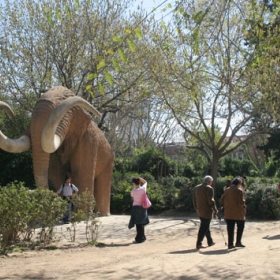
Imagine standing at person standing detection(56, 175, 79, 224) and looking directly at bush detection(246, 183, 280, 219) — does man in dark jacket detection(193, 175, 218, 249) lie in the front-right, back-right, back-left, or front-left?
front-right

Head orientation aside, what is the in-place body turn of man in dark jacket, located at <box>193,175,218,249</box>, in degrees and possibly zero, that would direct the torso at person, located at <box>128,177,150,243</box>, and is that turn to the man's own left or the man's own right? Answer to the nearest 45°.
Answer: approximately 135° to the man's own left

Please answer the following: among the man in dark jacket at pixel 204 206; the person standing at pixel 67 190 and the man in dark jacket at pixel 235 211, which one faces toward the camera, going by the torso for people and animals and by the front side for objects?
the person standing

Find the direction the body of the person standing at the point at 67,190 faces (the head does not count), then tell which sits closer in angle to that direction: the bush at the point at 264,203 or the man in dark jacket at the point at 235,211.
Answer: the man in dark jacket

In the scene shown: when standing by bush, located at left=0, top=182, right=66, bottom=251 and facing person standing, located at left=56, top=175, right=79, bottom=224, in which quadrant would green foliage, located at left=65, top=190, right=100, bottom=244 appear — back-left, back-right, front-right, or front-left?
front-right

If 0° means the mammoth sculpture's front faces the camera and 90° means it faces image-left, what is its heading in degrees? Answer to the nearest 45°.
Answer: approximately 45°

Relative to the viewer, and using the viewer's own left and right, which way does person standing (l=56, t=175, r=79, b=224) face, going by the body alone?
facing the viewer

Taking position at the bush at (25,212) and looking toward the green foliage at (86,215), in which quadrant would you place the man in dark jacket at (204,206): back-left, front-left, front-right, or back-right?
front-right

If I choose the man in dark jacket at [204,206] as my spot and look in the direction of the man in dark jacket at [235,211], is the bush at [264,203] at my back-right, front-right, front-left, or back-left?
front-left

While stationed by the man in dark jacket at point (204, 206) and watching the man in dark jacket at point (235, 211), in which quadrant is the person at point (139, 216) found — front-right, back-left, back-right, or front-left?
back-left

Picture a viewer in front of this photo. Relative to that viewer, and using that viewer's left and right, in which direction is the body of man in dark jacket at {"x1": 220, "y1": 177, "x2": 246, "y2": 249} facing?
facing away from the viewer and to the right of the viewer

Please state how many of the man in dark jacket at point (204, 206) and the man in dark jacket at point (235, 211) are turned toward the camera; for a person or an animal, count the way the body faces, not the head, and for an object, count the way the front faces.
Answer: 0

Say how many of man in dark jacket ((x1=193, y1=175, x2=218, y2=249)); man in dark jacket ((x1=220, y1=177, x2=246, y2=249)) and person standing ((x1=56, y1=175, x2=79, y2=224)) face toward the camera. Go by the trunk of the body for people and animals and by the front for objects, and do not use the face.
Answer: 1
